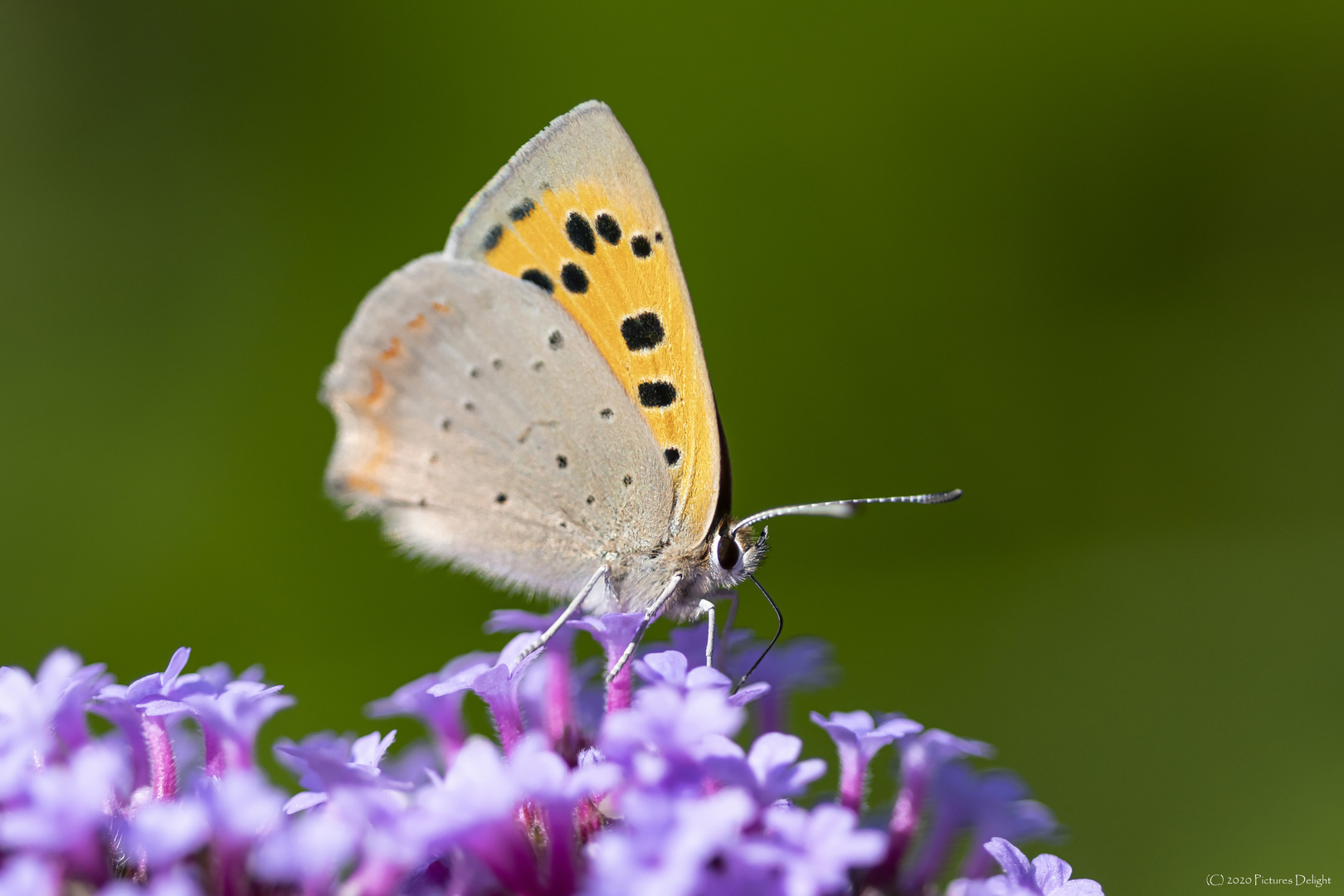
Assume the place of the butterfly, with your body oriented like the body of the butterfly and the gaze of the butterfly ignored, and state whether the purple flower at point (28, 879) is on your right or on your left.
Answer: on your right

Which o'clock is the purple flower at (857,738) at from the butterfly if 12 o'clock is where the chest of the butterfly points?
The purple flower is roughly at 12 o'clock from the butterfly.

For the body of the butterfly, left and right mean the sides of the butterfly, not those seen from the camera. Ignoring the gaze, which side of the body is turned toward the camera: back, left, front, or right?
right
